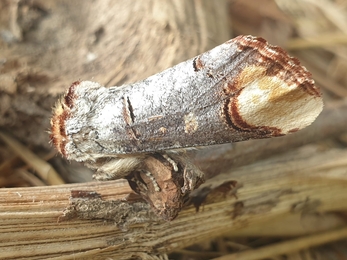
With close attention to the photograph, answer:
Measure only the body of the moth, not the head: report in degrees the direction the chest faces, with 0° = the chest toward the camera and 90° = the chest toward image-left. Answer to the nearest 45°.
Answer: approximately 90°
